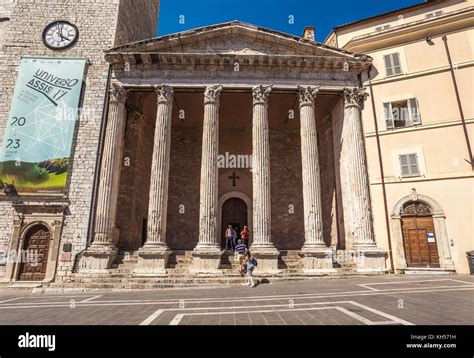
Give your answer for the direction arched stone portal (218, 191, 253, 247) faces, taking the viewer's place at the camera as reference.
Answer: facing the viewer

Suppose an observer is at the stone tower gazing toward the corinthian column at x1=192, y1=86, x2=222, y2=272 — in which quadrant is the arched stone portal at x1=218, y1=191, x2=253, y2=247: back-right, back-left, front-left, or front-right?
front-left

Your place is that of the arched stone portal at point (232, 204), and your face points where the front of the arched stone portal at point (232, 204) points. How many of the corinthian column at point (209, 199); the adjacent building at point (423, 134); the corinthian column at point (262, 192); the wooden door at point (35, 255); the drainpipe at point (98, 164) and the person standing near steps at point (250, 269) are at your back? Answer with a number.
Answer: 0

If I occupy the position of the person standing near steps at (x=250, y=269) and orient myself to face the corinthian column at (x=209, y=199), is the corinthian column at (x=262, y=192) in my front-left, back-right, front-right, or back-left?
front-right

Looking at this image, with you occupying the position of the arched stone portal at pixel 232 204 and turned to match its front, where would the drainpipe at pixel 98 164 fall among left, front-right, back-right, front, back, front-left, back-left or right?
front-right

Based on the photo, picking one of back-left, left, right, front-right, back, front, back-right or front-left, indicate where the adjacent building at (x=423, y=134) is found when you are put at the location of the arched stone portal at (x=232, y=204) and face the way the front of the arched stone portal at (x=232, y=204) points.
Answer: front-left

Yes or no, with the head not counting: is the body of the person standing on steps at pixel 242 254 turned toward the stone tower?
no

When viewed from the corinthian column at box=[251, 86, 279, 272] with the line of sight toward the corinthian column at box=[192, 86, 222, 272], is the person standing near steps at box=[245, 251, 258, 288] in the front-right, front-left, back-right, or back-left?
front-left

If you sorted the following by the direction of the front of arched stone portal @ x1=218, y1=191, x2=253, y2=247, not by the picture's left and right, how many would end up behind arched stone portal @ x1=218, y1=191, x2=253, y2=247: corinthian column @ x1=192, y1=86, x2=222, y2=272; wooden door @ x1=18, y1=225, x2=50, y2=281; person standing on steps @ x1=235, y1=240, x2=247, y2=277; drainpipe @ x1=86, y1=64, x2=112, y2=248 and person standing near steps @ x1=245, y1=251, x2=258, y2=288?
0
